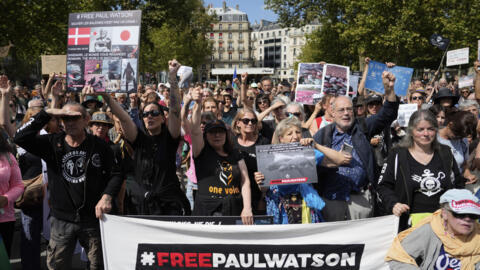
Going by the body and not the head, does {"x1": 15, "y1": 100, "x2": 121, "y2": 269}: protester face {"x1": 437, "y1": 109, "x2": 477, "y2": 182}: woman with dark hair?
no

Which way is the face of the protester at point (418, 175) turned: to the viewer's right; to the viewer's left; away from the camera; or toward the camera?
toward the camera

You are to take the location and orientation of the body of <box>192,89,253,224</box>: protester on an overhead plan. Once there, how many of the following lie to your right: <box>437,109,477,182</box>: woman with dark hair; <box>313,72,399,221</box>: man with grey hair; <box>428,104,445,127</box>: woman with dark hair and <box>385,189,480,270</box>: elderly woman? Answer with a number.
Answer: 0

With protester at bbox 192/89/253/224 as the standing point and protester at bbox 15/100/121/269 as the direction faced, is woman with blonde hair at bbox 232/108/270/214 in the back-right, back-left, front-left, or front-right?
back-right

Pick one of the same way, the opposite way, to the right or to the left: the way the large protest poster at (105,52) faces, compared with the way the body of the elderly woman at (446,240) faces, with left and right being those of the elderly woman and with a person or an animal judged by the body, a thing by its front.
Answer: the same way

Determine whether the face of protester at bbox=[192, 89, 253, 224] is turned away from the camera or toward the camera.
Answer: toward the camera

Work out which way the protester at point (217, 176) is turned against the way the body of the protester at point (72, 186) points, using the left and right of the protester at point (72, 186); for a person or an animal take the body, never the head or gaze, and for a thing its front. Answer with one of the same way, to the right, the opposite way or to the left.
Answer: the same way

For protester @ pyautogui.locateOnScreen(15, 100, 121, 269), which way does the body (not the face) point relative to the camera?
toward the camera

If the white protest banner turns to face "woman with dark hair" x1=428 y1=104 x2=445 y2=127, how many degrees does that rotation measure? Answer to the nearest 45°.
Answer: approximately 135° to its left

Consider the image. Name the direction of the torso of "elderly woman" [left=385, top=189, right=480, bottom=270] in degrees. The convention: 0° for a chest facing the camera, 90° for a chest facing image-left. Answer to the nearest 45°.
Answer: approximately 315°

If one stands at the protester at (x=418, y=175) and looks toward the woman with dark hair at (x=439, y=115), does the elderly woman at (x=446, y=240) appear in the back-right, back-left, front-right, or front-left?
back-right

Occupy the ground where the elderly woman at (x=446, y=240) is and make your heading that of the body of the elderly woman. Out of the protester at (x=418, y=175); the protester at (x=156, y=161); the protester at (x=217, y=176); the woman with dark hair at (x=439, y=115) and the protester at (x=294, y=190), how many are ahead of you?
0

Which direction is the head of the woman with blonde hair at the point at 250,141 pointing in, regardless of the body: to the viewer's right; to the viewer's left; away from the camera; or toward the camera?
toward the camera

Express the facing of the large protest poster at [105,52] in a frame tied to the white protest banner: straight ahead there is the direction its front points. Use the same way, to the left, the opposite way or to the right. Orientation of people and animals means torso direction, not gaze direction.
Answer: the same way

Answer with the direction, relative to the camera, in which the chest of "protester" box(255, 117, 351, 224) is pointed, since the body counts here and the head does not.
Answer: toward the camera

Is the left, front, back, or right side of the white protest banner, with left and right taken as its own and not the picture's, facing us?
front

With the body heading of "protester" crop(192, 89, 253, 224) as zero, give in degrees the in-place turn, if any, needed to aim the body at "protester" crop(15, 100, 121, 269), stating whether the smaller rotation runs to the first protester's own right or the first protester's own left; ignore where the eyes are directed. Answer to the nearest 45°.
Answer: approximately 90° to the first protester's own right

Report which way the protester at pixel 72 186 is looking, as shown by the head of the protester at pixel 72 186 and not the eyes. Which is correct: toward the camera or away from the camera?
toward the camera

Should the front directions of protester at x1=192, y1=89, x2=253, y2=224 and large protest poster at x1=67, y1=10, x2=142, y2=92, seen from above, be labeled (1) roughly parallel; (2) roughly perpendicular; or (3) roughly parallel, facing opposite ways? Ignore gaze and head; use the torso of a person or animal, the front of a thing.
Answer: roughly parallel
